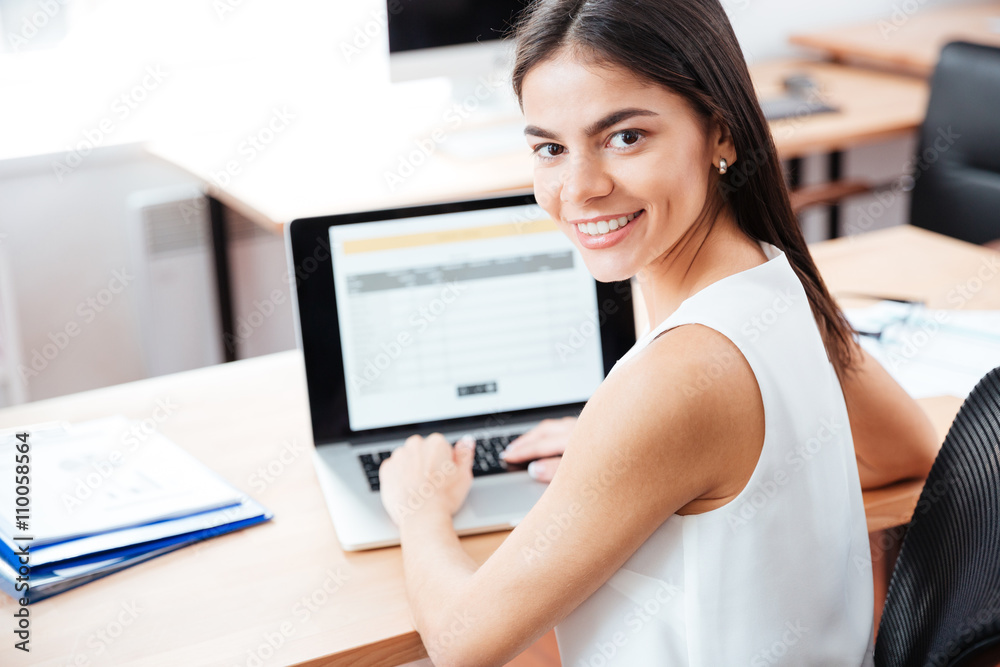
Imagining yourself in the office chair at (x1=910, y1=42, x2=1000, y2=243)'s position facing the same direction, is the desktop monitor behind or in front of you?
in front

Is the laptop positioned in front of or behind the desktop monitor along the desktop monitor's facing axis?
in front

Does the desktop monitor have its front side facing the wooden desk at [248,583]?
yes

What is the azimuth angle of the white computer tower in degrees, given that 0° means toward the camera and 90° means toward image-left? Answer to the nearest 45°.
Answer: approximately 0°

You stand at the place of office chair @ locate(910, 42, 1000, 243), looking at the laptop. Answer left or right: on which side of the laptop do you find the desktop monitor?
right

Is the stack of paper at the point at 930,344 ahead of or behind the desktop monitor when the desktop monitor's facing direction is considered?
ahead

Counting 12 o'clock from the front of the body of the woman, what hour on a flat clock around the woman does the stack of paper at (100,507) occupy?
The stack of paper is roughly at 11 o'clock from the woman.

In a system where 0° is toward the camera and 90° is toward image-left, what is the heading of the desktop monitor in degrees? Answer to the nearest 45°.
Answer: approximately 0°
